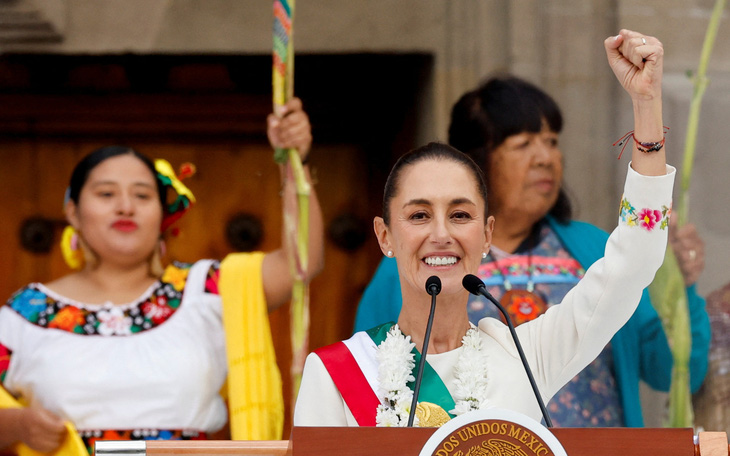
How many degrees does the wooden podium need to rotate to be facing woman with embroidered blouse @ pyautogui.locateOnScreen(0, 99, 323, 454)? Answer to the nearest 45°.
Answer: approximately 135° to its right

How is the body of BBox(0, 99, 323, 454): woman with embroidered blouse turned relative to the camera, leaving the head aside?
toward the camera

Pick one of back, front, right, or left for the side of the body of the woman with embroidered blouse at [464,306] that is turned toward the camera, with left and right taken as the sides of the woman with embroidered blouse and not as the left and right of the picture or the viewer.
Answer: front

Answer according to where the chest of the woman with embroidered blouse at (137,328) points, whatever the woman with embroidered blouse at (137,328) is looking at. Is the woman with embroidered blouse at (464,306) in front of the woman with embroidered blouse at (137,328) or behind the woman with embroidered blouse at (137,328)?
in front

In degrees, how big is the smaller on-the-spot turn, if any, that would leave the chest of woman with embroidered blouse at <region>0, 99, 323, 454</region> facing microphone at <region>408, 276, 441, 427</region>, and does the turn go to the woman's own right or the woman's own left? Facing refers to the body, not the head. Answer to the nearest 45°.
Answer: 0° — they already face it

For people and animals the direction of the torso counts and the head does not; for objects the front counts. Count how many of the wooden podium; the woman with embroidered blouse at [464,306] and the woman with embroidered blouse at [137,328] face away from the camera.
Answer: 0

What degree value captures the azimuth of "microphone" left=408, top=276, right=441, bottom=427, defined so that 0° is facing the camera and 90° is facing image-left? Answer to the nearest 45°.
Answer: approximately 180°
